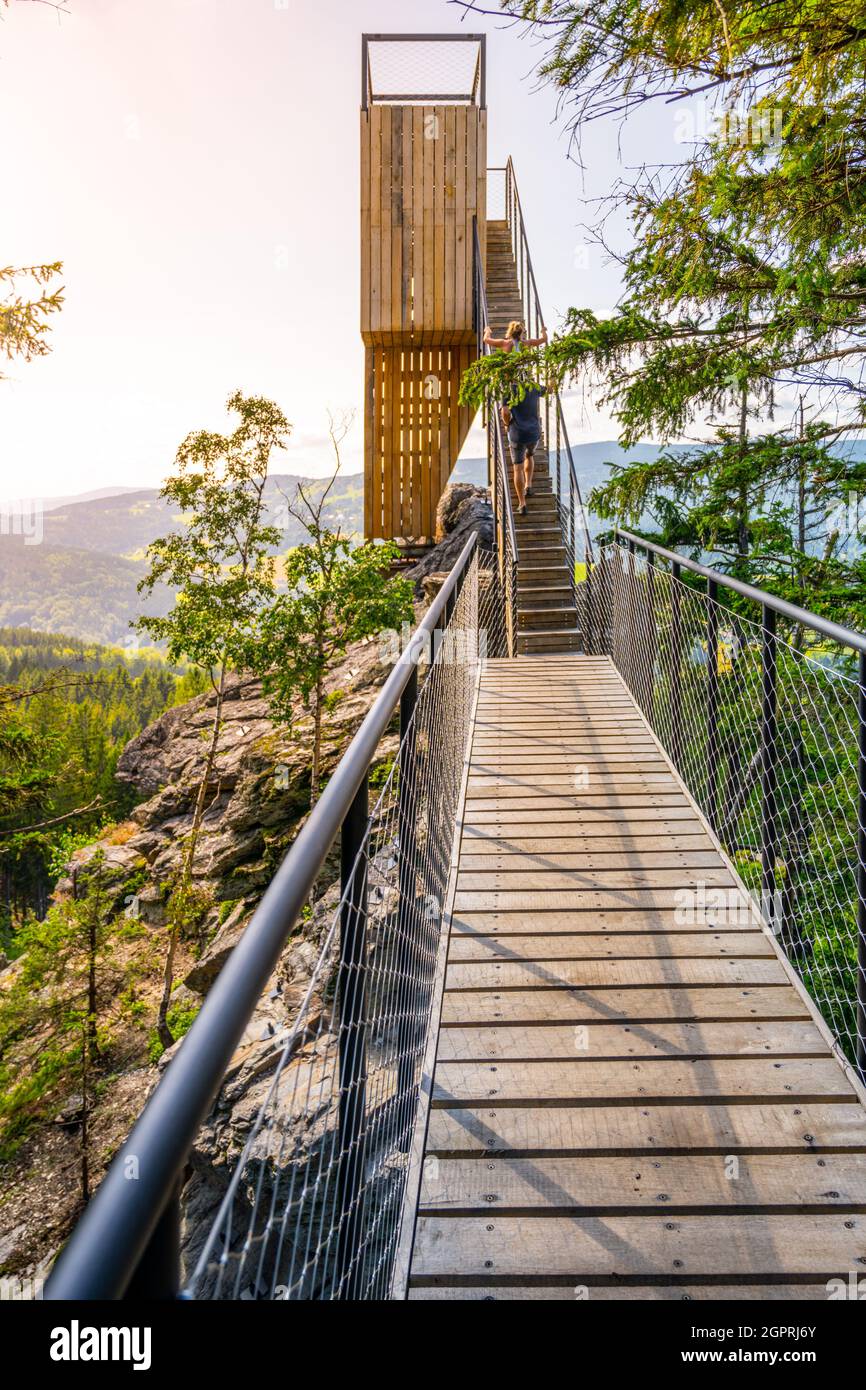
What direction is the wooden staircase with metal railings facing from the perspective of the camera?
toward the camera
